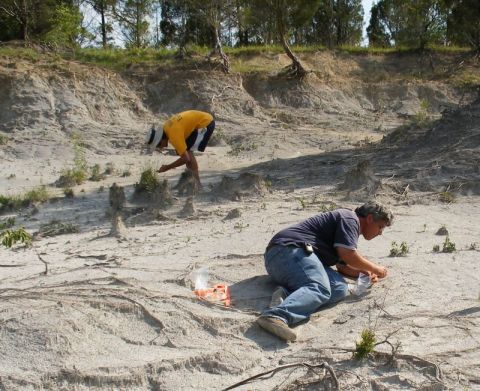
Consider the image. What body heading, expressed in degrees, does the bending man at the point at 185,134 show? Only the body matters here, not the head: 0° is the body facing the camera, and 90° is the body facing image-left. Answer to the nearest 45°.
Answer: approximately 90°

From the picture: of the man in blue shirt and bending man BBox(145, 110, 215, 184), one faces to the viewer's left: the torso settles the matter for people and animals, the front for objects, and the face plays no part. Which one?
the bending man

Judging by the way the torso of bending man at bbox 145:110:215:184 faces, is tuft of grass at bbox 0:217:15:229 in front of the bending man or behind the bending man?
in front

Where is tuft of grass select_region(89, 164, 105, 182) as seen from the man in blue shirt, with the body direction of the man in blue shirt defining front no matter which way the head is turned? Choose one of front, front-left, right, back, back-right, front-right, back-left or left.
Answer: back-left

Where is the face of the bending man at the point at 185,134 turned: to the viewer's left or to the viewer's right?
to the viewer's left

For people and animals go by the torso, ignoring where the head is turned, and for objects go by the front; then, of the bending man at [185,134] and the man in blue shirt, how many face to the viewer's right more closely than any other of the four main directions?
1

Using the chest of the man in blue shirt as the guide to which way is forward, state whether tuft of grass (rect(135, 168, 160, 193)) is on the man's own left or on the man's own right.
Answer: on the man's own left

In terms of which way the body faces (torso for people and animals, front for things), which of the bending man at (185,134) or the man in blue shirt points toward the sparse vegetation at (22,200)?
the bending man

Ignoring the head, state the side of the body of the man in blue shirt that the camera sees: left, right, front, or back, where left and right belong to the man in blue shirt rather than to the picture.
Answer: right

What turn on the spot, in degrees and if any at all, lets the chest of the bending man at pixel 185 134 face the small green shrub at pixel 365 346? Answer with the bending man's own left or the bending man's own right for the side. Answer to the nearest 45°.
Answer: approximately 90° to the bending man's own left

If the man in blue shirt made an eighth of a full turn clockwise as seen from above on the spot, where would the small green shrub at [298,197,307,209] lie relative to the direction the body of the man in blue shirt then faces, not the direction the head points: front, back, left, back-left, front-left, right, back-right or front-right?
back-left

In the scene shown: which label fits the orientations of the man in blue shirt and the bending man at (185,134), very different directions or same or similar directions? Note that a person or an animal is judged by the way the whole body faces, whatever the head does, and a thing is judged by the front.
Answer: very different directions

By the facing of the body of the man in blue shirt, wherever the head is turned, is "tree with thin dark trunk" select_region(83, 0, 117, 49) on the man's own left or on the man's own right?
on the man's own left

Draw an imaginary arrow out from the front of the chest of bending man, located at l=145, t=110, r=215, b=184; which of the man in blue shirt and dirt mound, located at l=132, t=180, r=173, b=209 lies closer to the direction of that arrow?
the dirt mound
